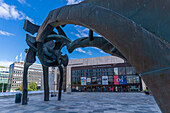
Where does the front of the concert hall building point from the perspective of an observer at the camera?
facing the viewer

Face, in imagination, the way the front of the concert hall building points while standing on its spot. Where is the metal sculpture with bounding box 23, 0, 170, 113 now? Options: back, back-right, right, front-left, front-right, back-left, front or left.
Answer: front
